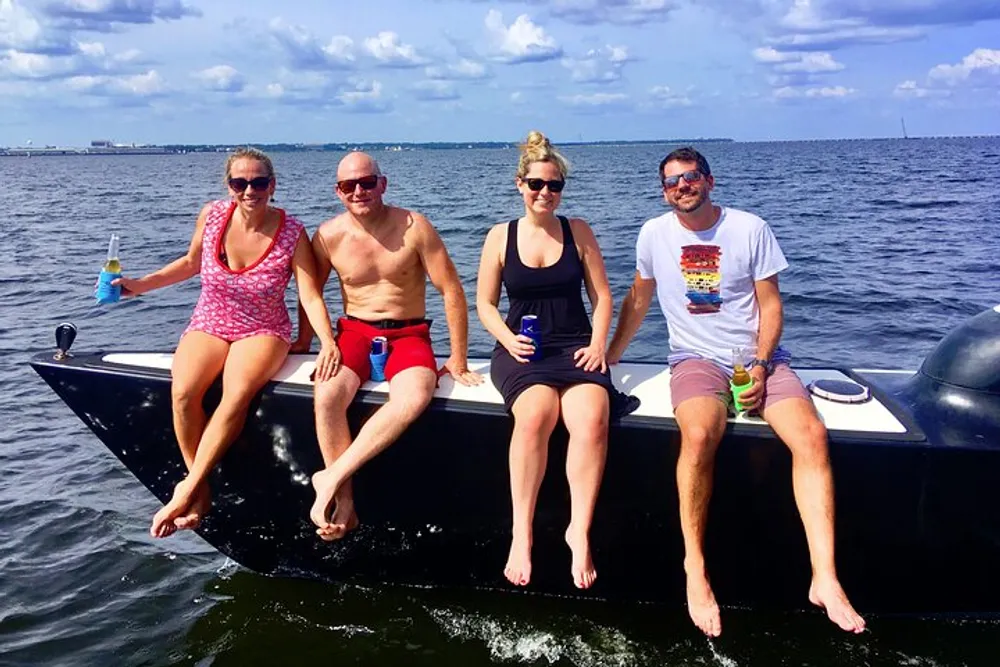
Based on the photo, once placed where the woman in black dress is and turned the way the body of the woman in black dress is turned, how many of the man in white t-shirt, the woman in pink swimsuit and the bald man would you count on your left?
1

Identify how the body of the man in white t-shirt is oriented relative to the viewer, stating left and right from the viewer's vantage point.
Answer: facing the viewer

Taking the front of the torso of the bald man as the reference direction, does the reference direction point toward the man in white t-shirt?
no

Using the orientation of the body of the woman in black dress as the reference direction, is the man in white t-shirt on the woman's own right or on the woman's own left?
on the woman's own left

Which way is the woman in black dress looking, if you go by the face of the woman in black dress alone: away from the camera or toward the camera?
toward the camera

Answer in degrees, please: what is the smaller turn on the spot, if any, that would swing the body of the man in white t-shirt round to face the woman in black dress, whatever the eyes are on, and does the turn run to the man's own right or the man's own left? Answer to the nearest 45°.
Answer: approximately 90° to the man's own right

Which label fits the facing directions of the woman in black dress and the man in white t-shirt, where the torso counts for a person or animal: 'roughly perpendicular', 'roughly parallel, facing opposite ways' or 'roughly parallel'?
roughly parallel

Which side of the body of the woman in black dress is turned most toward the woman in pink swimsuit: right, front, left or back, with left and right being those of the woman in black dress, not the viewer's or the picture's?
right

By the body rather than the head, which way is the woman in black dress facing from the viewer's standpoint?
toward the camera

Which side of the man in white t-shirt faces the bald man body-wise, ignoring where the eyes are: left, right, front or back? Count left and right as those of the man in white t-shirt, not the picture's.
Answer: right

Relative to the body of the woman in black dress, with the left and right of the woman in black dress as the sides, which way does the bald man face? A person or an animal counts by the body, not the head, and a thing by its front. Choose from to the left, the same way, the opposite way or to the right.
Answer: the same way

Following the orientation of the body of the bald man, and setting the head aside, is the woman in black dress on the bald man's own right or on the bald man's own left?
on the bald man's own left

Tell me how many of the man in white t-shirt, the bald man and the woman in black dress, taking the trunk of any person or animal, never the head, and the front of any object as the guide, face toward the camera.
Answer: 3

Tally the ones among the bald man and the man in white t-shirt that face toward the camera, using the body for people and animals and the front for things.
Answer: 2

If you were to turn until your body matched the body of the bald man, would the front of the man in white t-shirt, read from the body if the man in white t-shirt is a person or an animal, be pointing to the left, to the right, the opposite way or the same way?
the same way

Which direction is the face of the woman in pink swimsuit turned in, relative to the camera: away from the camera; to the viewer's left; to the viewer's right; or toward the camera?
toward the camera
